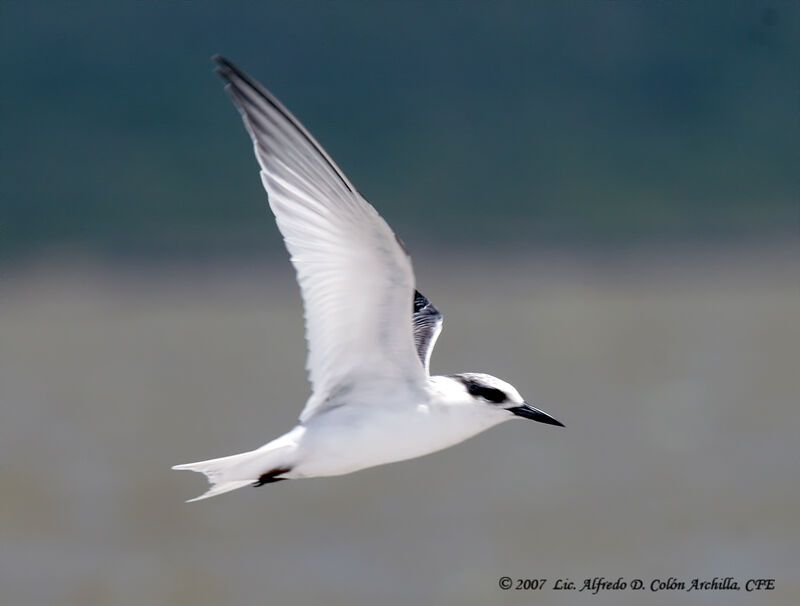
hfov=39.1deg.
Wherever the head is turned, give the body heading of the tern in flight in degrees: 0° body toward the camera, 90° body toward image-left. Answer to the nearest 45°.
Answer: approximately 270°
